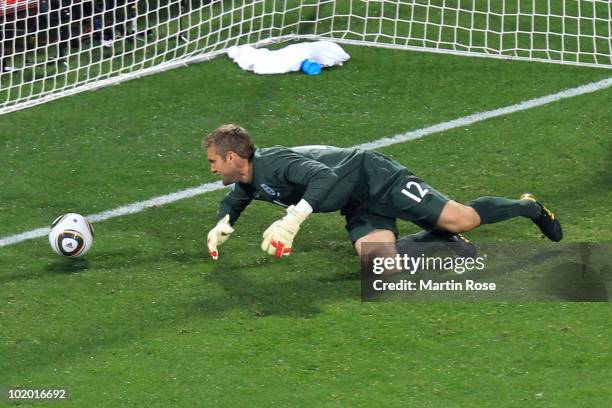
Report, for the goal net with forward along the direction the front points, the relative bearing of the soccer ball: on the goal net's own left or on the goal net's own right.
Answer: on the goal net's own right

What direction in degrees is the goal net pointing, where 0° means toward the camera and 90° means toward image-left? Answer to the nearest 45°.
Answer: approximately 315°
